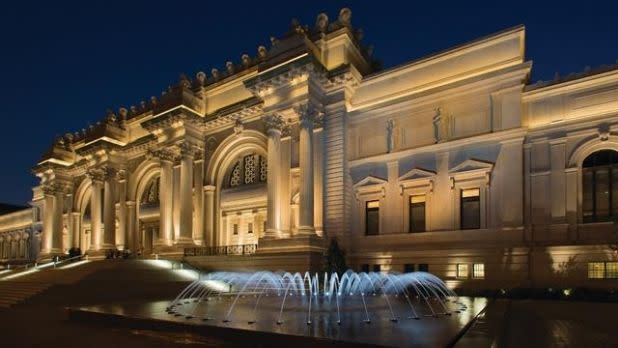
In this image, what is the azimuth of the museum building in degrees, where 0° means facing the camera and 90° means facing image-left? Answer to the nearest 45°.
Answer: approximately 45°

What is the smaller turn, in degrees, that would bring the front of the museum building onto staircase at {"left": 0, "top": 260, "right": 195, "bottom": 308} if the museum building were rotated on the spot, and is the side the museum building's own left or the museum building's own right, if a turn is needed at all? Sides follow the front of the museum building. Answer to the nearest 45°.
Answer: approximately 45° to the museum building's own right
